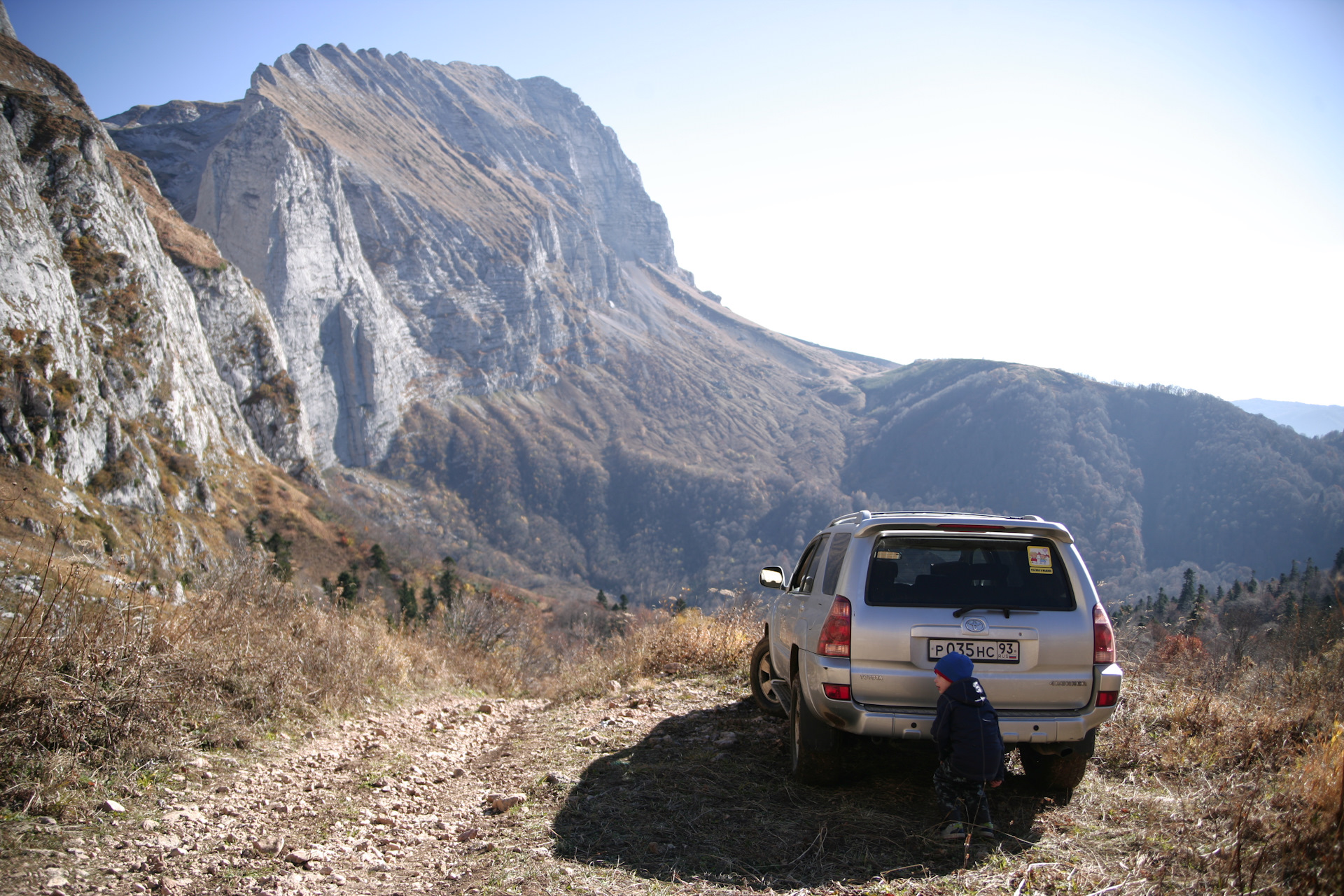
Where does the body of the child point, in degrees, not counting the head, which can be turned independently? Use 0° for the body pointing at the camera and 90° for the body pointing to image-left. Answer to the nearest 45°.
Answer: approximately 135°
